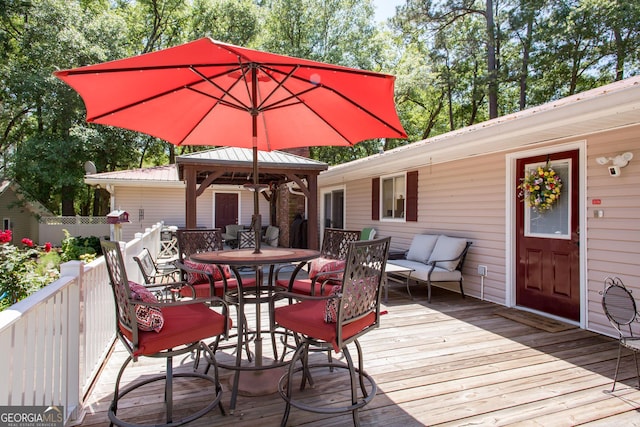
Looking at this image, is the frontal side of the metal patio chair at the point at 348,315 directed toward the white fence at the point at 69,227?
yes

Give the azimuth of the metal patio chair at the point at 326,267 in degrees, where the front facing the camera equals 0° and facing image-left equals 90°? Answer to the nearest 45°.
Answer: approximately 45°

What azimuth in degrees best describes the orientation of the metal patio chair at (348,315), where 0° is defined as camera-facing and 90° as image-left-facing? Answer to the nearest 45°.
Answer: approximately 135°

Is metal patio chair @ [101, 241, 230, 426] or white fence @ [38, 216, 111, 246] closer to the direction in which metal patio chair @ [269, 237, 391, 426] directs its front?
the white fence

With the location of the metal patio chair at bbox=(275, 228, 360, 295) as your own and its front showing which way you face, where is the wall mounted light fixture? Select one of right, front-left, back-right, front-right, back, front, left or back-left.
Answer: back-left

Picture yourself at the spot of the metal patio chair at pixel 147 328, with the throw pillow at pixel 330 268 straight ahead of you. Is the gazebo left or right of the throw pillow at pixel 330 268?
left

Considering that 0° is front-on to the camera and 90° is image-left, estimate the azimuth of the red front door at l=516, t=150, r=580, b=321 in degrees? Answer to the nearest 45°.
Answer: approximately 45°
